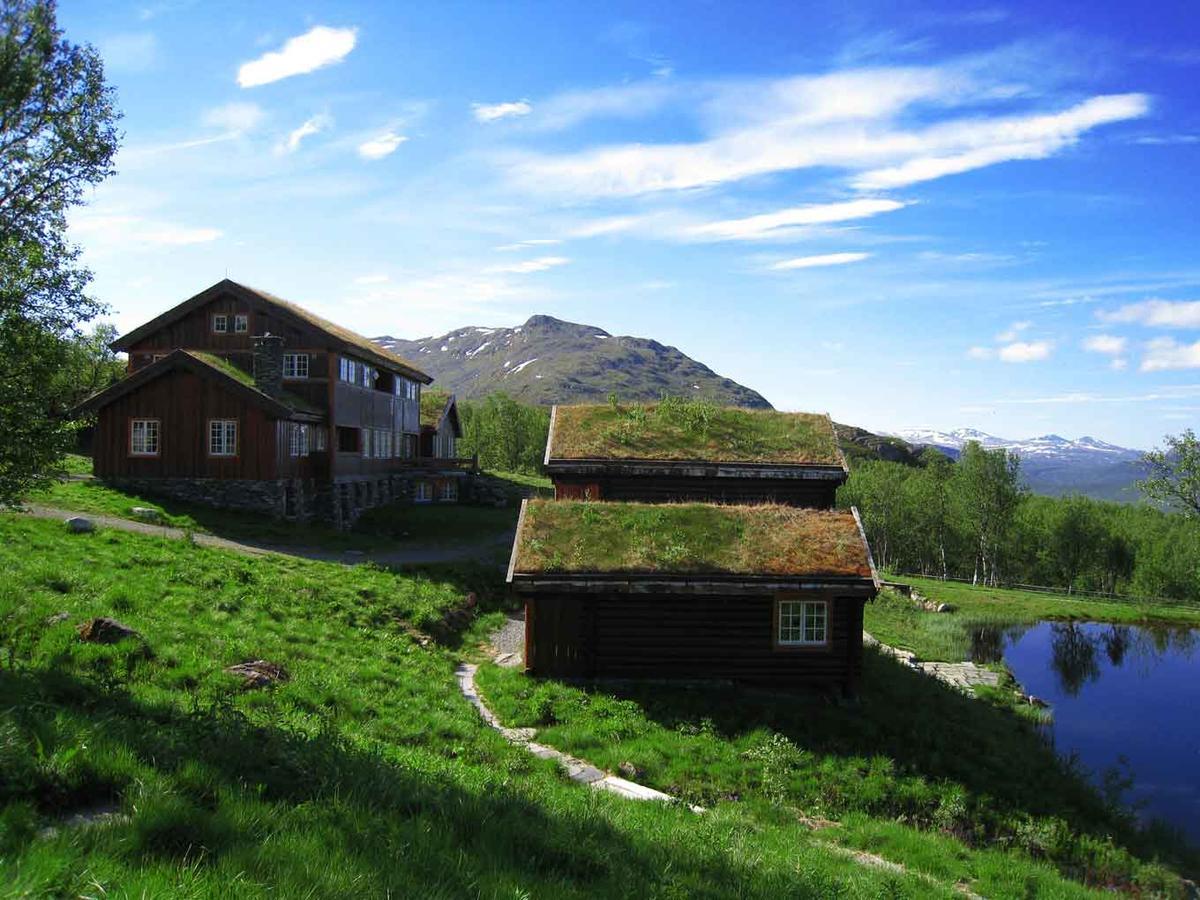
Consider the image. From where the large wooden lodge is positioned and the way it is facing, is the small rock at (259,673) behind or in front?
in front

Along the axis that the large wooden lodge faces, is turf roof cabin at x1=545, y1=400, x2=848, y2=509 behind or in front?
in front

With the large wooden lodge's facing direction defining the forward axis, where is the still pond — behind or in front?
in front

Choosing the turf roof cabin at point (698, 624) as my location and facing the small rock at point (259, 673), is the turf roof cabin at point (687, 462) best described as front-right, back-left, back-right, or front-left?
back-right

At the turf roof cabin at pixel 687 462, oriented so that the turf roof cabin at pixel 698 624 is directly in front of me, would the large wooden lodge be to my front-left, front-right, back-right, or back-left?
back-right
